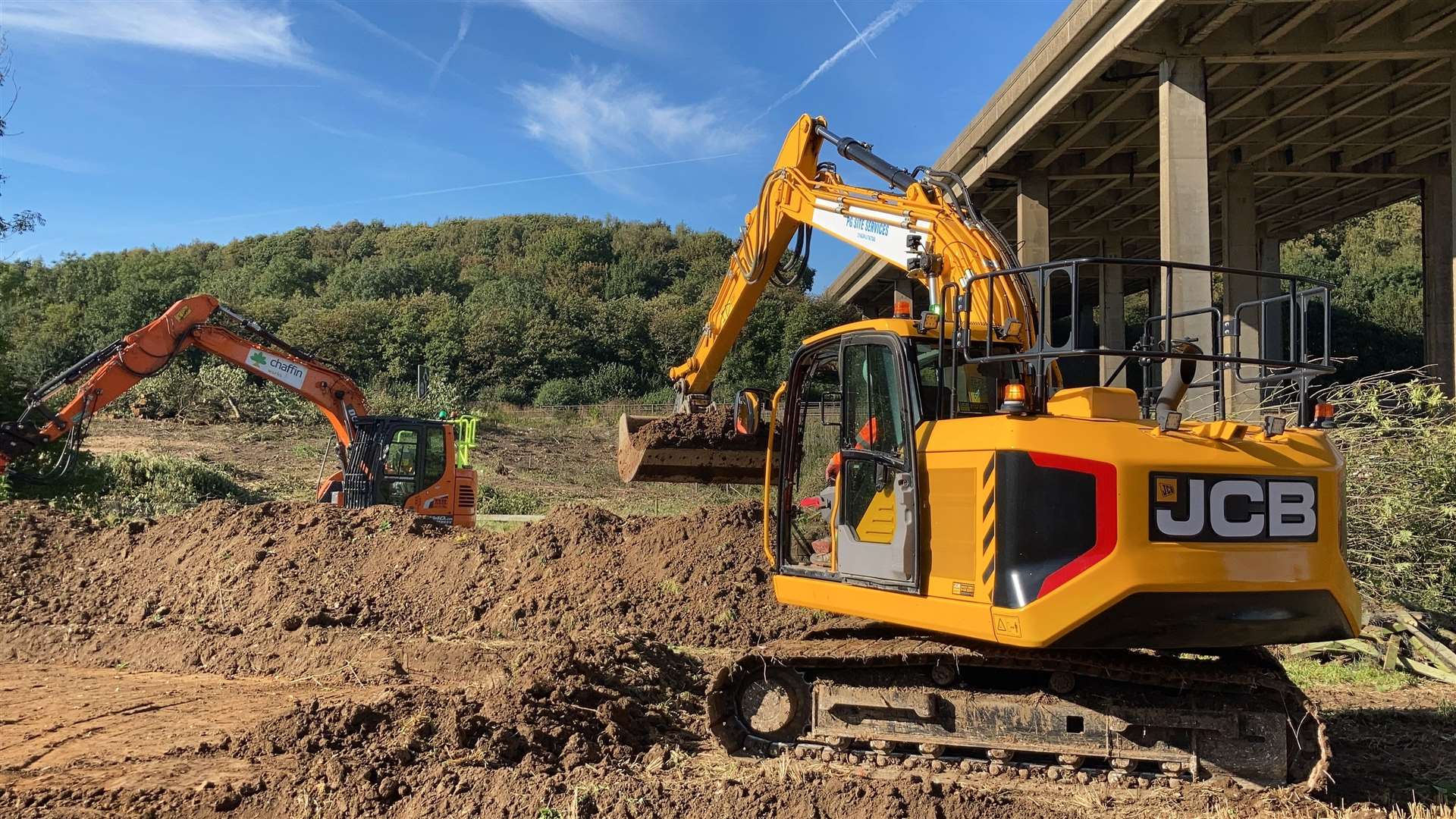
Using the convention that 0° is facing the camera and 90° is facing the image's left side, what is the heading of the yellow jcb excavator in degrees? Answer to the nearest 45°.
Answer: approximately 135°

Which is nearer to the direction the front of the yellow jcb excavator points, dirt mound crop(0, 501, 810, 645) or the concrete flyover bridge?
the dirt mound

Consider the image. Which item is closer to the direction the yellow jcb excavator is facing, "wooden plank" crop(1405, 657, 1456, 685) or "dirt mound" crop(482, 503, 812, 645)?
the dirt mound

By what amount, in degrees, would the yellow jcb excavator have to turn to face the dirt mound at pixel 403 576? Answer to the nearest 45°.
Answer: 0° — it already faces it

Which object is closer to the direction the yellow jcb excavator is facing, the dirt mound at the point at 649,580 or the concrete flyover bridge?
the dirt mound

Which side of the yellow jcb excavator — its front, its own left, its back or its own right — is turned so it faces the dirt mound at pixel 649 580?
front

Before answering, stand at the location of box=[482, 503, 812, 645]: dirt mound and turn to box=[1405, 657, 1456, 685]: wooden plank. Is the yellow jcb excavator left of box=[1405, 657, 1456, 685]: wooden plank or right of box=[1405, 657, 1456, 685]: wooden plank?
right

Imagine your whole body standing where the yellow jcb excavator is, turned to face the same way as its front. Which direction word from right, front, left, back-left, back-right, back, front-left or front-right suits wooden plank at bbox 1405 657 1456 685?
right

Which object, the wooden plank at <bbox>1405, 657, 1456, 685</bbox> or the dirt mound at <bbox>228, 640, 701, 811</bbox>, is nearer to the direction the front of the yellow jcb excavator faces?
the dirt mound

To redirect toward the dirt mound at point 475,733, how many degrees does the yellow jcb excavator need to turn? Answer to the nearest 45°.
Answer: approximately 45° to its left

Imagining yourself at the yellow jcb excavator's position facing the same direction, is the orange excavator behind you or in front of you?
in front
